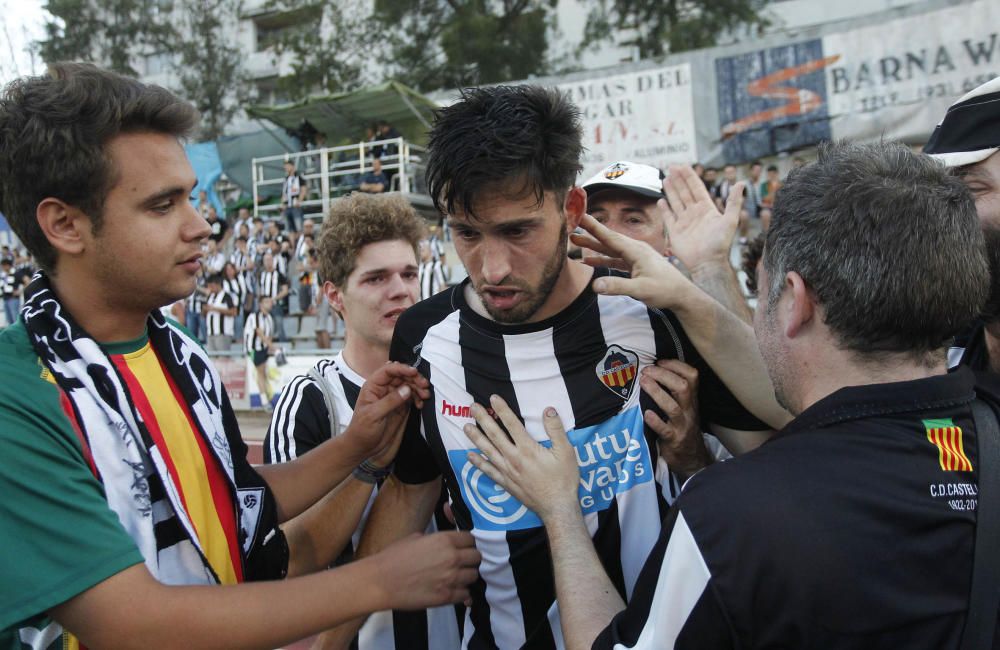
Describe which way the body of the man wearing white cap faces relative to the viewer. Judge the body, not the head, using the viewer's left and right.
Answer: facing the viewer and to the left of the viewer

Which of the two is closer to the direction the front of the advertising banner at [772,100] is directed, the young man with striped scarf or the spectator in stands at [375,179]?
the young man with striped scarf

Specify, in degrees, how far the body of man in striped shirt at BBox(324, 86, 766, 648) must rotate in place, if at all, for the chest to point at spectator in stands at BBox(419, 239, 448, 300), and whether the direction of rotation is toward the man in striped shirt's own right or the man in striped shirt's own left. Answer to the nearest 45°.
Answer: approximately 180°

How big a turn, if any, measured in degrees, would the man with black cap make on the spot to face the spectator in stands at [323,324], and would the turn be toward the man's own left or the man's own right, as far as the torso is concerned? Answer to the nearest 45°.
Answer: approximately 90° to the man's own right

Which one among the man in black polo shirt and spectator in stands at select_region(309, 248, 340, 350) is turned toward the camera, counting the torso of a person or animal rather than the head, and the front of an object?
the spectator in stands

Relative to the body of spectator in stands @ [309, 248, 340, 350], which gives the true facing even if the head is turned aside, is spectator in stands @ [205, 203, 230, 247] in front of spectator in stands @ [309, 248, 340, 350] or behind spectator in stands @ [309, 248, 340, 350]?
behind

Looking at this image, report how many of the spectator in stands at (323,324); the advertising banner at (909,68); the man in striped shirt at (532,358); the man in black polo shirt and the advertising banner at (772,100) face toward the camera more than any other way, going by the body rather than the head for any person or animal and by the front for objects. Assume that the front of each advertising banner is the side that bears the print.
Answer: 4

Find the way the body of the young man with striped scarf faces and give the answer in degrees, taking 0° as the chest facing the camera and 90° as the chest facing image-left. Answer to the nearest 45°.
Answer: approximately 315°

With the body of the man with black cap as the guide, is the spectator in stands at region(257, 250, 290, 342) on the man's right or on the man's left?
on the man's right

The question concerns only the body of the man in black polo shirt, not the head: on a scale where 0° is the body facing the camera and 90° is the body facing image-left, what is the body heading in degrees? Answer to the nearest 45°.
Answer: approximately 135°

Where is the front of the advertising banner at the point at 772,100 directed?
toward the camera

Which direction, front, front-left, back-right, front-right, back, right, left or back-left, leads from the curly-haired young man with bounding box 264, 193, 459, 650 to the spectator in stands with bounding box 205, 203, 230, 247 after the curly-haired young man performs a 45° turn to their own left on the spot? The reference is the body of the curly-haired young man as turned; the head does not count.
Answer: left

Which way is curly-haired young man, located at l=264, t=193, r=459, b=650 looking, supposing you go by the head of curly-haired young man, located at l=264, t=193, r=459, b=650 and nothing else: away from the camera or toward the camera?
toward the camera
